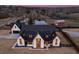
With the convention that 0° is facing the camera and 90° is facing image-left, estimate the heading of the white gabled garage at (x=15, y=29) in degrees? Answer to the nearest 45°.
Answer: approximately 0°
